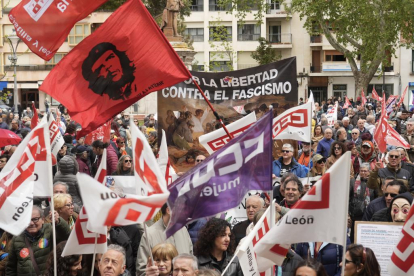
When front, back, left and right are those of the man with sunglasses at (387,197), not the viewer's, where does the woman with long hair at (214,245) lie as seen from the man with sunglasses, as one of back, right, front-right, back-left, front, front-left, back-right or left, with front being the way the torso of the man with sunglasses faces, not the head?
front-right

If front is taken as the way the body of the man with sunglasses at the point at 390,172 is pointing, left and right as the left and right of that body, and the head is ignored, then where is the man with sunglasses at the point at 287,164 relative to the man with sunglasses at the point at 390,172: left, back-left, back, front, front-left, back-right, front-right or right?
right

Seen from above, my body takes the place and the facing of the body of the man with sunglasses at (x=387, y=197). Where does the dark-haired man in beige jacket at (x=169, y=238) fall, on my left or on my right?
on my right

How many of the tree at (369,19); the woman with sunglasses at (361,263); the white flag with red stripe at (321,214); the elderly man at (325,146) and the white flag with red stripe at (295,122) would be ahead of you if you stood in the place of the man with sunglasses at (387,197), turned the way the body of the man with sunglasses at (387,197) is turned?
2

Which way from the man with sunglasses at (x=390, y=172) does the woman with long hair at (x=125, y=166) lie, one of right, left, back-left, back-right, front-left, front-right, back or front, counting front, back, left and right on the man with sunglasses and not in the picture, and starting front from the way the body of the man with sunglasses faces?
right

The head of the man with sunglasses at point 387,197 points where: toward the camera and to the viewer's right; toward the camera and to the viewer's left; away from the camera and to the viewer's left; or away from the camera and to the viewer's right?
toward the camera and to the viewer's left

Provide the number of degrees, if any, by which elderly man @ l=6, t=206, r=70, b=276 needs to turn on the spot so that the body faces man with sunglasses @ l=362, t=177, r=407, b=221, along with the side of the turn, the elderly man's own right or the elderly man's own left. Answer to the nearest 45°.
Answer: approximately 90° to the elderly man's own left

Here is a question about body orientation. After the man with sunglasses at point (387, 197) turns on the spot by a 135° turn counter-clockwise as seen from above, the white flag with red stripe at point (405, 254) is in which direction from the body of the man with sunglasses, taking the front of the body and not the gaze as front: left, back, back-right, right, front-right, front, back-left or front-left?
back-right
